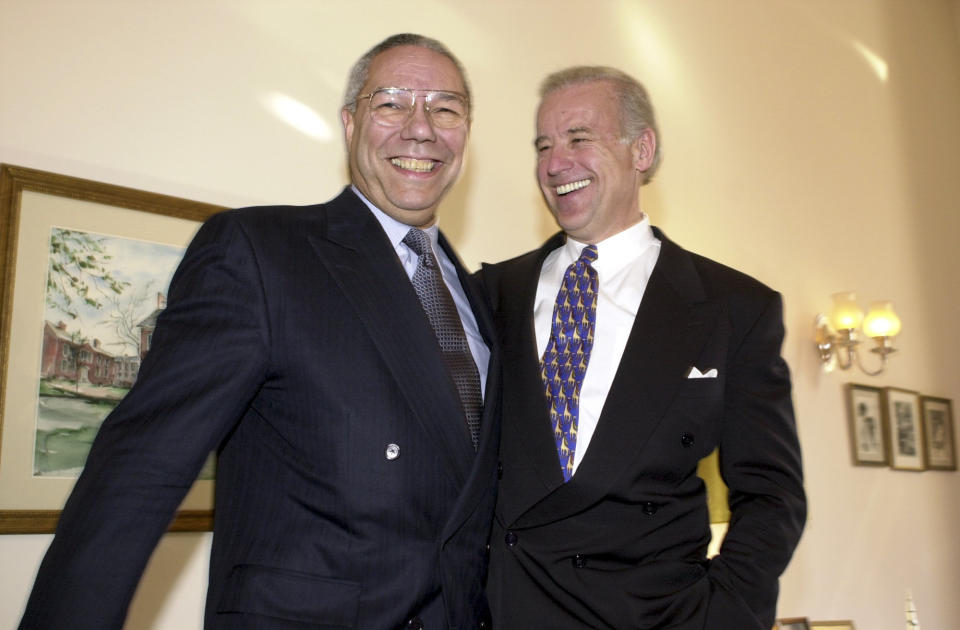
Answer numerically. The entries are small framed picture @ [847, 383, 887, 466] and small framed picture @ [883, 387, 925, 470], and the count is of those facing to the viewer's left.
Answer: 0

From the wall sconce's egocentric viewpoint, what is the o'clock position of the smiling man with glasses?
The smiling man with glasses is roughly at 2 o'clock from the wall sconce.

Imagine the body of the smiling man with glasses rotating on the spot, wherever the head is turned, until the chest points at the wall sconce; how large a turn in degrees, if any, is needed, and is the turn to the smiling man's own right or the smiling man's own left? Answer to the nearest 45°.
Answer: approximately 90° to the smiling man's own left

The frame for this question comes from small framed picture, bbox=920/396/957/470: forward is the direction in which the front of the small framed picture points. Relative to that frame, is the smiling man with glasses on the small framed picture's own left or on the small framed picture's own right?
on the small framed picture's own right

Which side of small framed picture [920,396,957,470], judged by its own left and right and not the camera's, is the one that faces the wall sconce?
right

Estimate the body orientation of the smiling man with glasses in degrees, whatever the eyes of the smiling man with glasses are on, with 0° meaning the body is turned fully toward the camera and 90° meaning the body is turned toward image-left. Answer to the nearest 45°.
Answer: approximately 315°

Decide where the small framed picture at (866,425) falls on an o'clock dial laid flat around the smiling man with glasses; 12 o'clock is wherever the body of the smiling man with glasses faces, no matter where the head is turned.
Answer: The small framed picture is roughly at 9 o'clock from the smiling man with glasses.

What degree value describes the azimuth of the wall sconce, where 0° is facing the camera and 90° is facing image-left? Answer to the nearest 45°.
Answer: approximately 315°

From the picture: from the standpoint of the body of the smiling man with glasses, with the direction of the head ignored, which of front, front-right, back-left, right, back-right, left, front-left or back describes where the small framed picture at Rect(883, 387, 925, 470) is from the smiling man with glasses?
left

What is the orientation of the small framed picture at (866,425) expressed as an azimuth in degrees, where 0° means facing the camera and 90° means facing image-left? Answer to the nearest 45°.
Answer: approximately 315°

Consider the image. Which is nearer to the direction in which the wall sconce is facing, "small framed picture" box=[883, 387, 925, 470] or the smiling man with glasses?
the smiling man with glasses
